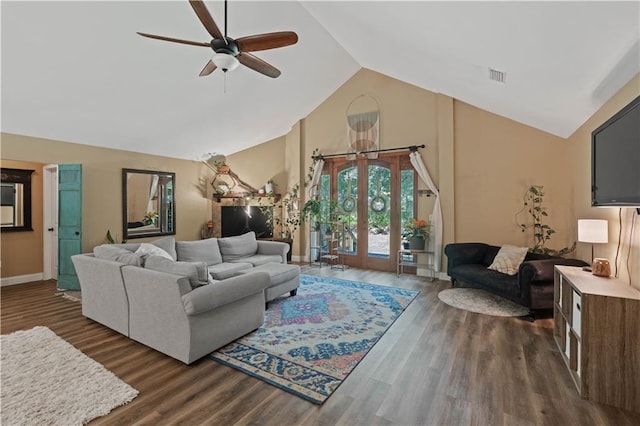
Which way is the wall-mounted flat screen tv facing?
to the viewer's left

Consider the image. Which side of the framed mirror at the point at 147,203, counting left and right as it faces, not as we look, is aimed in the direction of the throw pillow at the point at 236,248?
front

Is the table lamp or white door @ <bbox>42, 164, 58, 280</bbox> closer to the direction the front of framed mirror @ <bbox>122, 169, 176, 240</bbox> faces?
the table lamp

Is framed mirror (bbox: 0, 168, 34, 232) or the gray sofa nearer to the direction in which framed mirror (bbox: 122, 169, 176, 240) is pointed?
the gray sofa

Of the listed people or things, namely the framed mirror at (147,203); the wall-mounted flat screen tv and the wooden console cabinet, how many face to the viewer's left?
2

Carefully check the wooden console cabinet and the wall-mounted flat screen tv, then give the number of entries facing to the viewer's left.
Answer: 2

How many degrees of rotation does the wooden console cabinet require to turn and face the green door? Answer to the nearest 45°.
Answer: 0° — it already faces it

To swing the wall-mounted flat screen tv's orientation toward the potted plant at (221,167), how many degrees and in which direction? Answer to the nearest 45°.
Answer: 0° — it already faces it

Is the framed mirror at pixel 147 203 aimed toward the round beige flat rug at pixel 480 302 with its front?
yes

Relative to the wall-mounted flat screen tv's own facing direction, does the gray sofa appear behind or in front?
in front

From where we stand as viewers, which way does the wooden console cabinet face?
facing to the left of the viewer

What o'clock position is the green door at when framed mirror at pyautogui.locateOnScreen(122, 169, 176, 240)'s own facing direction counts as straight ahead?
The green door is roughly at 3 o'clock from the framed mirror.

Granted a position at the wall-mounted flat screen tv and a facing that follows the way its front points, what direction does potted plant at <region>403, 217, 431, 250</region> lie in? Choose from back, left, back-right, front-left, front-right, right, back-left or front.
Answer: front-right

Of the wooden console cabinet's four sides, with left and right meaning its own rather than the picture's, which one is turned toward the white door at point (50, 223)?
front
